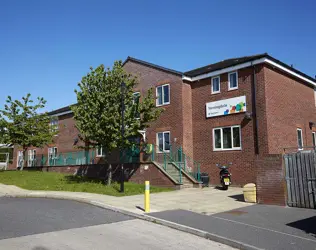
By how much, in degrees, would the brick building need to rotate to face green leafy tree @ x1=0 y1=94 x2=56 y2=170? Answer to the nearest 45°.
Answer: approximately 90° to its right

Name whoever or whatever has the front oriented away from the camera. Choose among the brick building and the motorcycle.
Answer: the motorcycle

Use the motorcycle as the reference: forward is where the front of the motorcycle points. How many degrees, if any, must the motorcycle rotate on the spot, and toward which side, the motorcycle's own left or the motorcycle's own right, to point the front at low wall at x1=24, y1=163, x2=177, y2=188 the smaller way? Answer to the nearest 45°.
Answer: approximately 90° to the motorcycle's own left

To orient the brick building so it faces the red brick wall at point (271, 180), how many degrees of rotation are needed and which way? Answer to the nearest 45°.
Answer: approximately 45° to its left

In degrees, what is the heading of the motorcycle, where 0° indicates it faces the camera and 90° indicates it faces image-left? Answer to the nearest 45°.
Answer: approximately 180°

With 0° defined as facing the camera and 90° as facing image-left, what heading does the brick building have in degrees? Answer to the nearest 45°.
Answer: approximately 45°

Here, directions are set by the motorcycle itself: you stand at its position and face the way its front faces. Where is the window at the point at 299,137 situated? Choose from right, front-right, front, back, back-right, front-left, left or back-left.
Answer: front-right

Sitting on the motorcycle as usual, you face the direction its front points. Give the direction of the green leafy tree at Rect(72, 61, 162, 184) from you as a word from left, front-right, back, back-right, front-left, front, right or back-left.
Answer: left
